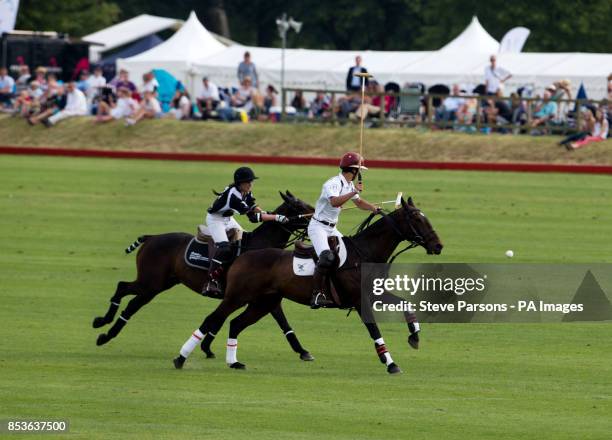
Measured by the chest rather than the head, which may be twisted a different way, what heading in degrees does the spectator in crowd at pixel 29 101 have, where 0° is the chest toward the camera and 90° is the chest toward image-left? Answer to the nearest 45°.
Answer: approximately 45°

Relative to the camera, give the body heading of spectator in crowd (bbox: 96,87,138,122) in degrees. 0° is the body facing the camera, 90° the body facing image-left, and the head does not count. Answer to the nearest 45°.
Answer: approximately 45°

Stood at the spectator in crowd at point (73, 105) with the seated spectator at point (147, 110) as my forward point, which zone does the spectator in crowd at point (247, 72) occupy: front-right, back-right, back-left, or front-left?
front-left

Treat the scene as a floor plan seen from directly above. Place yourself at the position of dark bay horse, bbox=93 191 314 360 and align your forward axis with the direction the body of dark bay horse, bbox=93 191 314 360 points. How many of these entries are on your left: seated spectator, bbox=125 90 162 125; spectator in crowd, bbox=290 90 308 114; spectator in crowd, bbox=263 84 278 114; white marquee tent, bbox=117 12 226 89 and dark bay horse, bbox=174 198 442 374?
4

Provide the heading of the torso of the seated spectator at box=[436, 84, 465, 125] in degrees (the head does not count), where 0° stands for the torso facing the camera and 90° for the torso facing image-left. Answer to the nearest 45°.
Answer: approximately 45°

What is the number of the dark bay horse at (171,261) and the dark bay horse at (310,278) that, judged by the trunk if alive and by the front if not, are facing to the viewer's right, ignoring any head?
2

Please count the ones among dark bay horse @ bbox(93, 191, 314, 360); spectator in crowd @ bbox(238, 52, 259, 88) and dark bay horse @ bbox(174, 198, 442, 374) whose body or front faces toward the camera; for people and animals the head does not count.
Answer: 1

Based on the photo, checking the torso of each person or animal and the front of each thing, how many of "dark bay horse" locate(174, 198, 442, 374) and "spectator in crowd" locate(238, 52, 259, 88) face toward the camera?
1

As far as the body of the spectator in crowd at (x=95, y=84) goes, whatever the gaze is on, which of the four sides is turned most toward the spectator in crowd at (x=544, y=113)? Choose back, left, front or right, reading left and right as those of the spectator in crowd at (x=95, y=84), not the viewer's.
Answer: left

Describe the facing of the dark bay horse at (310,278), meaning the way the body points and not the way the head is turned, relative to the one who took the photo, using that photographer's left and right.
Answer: facing to the right of the viewer

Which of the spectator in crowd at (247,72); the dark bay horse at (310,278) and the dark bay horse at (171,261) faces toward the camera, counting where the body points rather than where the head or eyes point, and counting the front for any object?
the spectator in crowd

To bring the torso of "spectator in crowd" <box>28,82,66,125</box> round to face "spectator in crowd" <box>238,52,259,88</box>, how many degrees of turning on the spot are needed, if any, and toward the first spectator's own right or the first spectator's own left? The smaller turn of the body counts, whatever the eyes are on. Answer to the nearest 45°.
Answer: approximately 135° to the first spectator's own left

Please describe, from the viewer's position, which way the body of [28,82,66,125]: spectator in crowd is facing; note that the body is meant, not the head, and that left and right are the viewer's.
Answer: facing the viewer and to the left of the viewer

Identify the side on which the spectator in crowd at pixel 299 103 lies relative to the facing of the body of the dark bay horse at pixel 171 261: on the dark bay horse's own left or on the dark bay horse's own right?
on the dark bay horse's own left

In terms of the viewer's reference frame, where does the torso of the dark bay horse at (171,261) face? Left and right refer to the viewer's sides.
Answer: facing to the right of the viewer

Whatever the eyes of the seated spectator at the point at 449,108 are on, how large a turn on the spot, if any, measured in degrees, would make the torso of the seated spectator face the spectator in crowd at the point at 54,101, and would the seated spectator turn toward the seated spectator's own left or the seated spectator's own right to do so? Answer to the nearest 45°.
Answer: approximately 45° to the seated spectator's own right

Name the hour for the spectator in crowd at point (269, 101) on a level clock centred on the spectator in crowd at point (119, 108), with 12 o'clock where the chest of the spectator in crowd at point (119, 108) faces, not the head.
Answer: the spectator in crowd at point (269, 101) is roughly at 8 o'clock from the spectator in crowd at point (119, 108).
